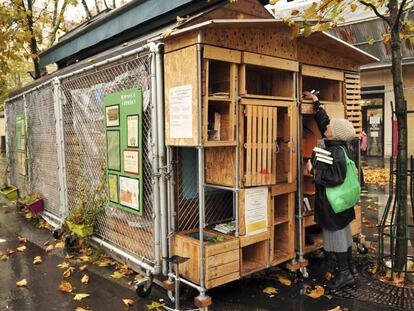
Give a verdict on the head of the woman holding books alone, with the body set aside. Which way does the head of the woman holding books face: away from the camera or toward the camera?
away from the camera

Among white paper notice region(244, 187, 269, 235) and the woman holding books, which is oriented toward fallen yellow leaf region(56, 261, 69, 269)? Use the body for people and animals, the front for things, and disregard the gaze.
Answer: the woman holding books

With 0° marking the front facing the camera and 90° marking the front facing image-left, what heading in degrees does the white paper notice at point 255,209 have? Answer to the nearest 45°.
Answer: approximately 315°

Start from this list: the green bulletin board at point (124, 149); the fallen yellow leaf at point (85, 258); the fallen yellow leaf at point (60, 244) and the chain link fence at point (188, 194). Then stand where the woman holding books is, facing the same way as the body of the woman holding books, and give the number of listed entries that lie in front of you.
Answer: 4

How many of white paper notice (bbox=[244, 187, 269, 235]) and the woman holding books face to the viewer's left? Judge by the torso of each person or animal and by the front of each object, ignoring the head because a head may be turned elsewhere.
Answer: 1

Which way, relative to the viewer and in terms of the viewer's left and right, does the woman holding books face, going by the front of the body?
facing to the left of the viewer

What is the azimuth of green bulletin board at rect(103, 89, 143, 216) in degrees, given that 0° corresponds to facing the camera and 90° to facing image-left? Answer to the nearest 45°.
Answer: approximately 45°

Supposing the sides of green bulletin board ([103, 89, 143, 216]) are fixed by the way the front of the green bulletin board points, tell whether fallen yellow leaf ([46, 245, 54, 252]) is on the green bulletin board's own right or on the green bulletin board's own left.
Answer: on the green bulletin board's own right

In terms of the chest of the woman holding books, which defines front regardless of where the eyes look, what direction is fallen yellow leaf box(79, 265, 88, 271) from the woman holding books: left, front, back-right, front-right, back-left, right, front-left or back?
front

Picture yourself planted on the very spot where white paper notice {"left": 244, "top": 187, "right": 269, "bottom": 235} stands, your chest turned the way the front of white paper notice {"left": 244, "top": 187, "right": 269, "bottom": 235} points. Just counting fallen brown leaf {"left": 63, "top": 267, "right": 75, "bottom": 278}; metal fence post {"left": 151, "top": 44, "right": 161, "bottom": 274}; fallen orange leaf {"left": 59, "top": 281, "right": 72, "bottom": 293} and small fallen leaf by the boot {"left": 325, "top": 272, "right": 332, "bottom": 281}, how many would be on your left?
1

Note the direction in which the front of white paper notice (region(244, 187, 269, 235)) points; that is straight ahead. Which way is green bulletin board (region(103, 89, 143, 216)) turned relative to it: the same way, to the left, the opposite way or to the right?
to the right

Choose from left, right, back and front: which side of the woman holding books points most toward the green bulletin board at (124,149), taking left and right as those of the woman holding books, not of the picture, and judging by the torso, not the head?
front

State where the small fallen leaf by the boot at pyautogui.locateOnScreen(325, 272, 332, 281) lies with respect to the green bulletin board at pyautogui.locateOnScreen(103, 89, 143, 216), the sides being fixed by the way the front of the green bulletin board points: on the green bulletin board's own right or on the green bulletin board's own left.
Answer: on the green bulletin board's own left
